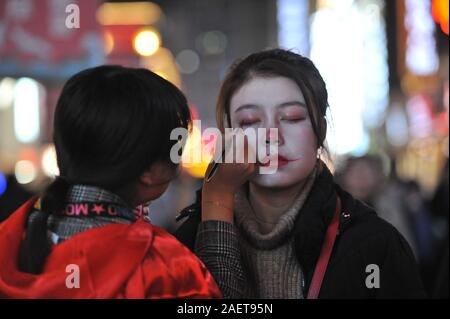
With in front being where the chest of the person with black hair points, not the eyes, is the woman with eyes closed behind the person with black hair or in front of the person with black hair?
in front

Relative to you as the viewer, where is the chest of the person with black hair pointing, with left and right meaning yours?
facing away from the viewer and to the right of the viewer

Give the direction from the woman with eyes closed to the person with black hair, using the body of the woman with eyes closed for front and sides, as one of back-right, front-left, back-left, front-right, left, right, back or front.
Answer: front-right

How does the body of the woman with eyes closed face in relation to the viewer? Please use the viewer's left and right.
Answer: facing the viewer

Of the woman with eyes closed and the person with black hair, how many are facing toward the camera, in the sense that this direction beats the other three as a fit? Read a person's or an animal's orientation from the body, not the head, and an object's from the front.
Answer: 1

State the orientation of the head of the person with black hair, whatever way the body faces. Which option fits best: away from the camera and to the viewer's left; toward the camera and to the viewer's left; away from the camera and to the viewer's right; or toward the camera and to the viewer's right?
away from the camera and to the viewer's right
